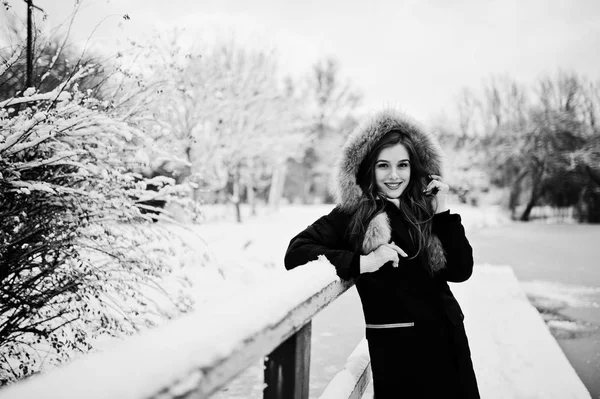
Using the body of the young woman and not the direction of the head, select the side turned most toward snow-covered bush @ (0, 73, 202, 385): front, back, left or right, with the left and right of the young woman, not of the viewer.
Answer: right

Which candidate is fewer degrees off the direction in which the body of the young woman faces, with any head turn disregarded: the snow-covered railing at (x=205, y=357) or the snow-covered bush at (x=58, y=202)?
the snow-covered railing

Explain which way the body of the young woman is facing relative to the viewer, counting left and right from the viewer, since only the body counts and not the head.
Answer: facing the viewer

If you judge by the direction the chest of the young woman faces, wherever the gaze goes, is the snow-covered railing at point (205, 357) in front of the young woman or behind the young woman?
in front
